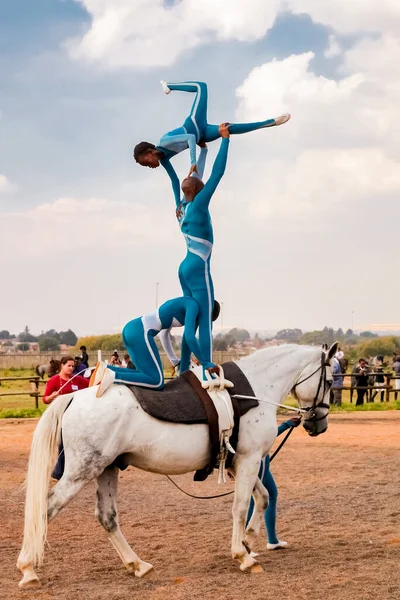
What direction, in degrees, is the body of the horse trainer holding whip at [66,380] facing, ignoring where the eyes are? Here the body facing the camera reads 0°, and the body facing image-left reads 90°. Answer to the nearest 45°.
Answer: approximately 0°

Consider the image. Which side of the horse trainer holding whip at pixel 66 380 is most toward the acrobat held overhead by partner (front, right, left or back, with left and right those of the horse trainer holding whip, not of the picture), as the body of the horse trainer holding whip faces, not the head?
front

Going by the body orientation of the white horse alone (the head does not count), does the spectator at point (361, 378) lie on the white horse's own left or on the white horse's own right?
on the white horse's own left

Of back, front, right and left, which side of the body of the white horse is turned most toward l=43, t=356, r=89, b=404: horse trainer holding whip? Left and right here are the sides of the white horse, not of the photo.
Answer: left

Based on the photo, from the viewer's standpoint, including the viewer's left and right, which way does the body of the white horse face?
facing to the right of the viewer

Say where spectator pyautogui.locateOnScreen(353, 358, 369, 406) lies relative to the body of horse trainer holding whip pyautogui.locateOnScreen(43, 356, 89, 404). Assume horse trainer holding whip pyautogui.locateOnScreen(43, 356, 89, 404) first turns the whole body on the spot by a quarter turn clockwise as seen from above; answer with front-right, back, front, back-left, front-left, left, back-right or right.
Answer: back-right

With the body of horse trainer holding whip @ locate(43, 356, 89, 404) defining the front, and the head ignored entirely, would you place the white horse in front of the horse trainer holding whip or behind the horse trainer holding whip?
in front

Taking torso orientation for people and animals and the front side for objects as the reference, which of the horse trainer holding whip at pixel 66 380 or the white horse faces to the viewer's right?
the white horse

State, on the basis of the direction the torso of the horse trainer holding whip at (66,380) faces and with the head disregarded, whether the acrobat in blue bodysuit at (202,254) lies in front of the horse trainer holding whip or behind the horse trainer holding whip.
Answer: in front
